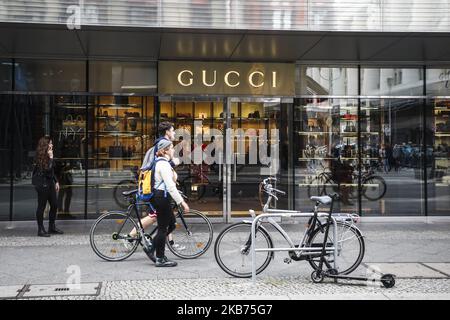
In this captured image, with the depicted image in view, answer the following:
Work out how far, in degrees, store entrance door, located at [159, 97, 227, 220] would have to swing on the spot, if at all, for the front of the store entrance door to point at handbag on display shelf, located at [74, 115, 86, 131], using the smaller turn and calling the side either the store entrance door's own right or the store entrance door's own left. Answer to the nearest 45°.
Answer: approximately 90° to the store entrance door's own right

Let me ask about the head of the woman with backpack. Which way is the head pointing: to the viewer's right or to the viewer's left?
to the viewer's right

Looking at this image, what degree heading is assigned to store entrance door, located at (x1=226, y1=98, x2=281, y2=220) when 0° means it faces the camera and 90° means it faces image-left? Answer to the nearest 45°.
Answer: approximately 0°

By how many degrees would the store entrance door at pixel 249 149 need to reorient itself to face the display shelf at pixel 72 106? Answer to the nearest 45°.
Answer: approximately 90° to its right

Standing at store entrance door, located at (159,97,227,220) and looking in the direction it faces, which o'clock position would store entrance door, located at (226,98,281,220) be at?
store entrance door, located at (226,98,281,220) is roughly at 9 o'clock from store entrance door, located at (159,97,227,220).

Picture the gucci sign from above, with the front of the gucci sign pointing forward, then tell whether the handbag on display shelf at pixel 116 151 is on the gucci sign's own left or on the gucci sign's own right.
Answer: on the gucci sign's own right

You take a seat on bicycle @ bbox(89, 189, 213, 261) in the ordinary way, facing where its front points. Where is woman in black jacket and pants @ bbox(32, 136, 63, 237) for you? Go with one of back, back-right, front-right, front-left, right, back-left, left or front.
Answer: back-left

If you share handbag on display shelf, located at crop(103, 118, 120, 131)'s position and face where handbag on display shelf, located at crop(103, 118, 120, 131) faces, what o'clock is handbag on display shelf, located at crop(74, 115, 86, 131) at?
handbag on display shelf, located at crop(74, 115, 86, 131) is roughly at 3 o'clock from handbag on display shelf, located at crop(103, 118, 120, 131).
